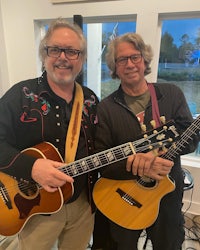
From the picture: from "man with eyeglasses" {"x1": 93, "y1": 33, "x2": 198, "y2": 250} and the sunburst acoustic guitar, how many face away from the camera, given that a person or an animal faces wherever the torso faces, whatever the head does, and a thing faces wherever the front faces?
0

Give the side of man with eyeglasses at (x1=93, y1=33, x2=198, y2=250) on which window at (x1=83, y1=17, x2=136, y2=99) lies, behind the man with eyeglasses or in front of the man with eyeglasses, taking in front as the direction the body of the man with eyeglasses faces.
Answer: behind

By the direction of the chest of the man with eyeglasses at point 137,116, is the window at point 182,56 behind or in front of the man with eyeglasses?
behind

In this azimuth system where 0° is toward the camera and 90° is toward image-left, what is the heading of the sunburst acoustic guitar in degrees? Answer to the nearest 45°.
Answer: approximately 45°

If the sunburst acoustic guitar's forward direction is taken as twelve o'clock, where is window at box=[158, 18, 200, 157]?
The window is roughly at 6 o'clock from the sunburst acoustic guitar.

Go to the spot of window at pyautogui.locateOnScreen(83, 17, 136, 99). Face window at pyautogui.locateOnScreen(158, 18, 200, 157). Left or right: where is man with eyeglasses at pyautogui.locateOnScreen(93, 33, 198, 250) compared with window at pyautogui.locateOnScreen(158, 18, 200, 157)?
right

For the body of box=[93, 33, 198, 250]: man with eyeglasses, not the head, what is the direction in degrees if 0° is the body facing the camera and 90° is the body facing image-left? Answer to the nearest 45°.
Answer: approximately 0°
